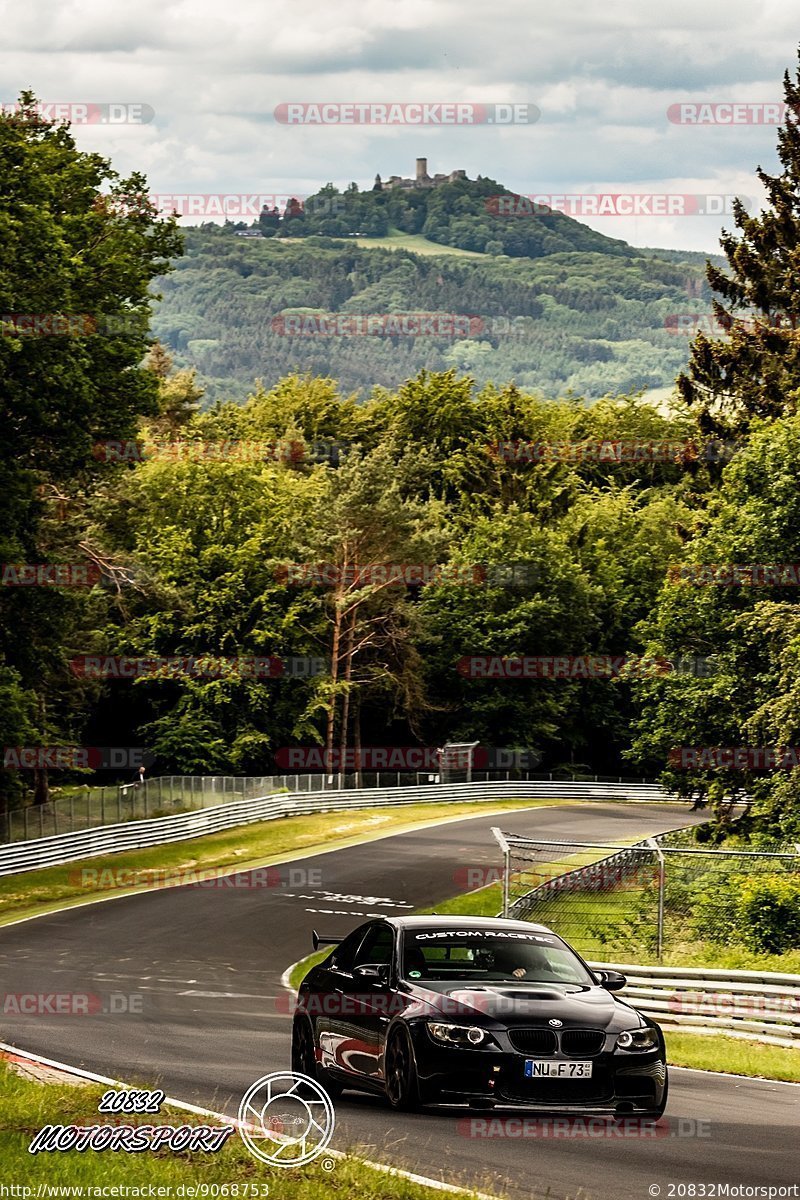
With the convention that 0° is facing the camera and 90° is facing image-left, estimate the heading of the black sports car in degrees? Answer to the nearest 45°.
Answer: approximately 315°

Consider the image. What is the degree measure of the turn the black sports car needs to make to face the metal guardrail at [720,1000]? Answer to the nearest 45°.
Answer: approximately 135° to its left

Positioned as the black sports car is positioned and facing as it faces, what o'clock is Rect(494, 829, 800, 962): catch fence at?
The catch fence is roughly at 8 o'clock from the black sports car.
